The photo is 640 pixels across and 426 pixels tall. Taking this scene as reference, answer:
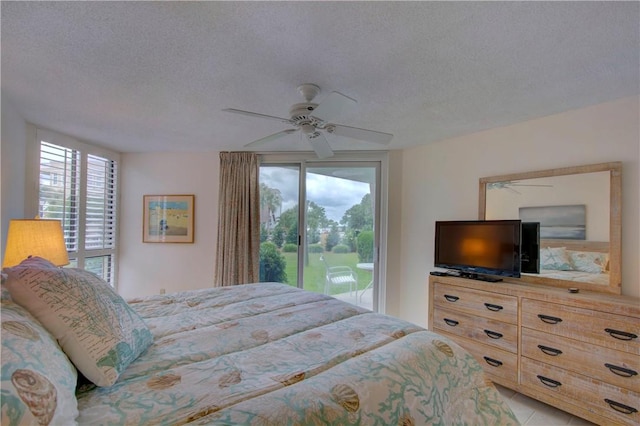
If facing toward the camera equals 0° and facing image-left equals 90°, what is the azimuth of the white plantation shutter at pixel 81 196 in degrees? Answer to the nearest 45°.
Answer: approximately 315°

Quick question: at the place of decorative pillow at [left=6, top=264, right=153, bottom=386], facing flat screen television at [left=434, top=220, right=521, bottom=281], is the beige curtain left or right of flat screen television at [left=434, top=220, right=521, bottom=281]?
left

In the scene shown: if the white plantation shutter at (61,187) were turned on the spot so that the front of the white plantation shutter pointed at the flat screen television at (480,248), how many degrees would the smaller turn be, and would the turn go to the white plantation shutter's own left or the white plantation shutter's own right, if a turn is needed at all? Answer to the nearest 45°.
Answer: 0° — it already faces it

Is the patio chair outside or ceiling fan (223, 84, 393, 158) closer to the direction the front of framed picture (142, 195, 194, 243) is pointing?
the ceiling fan

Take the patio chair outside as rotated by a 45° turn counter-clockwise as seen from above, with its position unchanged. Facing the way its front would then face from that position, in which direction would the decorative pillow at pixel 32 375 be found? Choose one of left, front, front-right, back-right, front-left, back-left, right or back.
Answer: back-right

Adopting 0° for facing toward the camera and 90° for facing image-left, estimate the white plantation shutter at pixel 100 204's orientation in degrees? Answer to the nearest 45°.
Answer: approximately 315°
